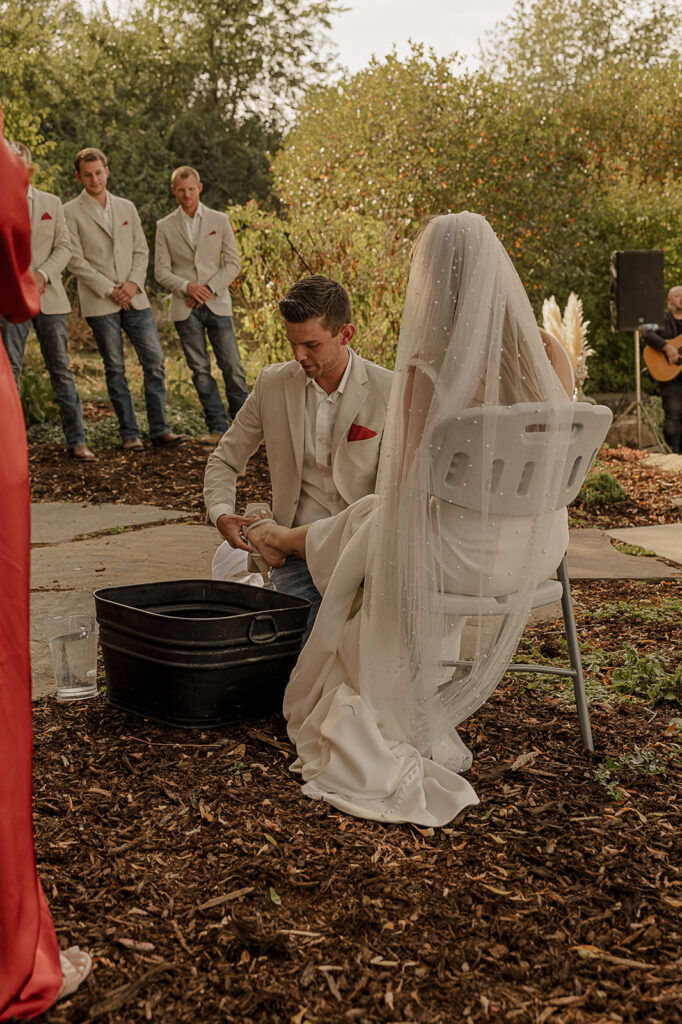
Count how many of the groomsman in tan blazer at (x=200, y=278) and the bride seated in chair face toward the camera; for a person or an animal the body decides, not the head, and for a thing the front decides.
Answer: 1

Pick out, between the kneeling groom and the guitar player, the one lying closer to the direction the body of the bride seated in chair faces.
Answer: the kneeling groom

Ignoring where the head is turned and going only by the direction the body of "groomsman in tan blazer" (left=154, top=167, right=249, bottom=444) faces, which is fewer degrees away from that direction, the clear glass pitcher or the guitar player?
the clear glass pitcher

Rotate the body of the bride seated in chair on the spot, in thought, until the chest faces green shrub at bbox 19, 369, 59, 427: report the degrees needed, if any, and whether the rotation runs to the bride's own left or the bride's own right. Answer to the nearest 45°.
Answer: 0° — they already face it

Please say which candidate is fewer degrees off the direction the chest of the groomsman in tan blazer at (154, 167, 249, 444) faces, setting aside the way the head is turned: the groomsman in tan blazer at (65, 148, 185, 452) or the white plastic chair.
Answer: the white plastic chair

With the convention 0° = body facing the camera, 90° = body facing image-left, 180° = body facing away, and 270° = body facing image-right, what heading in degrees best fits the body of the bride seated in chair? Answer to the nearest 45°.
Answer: approximately 135°

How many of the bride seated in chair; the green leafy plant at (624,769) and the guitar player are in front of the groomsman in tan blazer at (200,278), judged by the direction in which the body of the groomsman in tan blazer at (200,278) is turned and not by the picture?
2

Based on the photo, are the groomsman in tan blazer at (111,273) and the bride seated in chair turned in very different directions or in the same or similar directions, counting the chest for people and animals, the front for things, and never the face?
very different directions

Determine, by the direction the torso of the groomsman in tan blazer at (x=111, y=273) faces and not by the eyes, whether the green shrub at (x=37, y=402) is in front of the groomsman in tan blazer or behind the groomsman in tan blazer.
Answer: behind

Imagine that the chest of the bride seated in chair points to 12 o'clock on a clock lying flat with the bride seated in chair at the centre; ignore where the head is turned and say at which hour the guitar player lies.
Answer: The guitar player is roughly at 2 o'clock from the bride seated in chair.

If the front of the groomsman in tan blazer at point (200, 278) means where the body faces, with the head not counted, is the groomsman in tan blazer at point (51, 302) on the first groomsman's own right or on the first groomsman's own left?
on the first groomsman's own right

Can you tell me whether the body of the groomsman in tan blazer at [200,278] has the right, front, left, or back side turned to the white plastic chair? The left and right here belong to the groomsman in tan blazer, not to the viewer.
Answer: front

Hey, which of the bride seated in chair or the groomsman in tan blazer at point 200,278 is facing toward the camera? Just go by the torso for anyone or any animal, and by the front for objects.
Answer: the groomsman in tan blazer

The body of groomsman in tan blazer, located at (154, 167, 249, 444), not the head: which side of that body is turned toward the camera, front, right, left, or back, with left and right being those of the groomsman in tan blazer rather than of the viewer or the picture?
front
